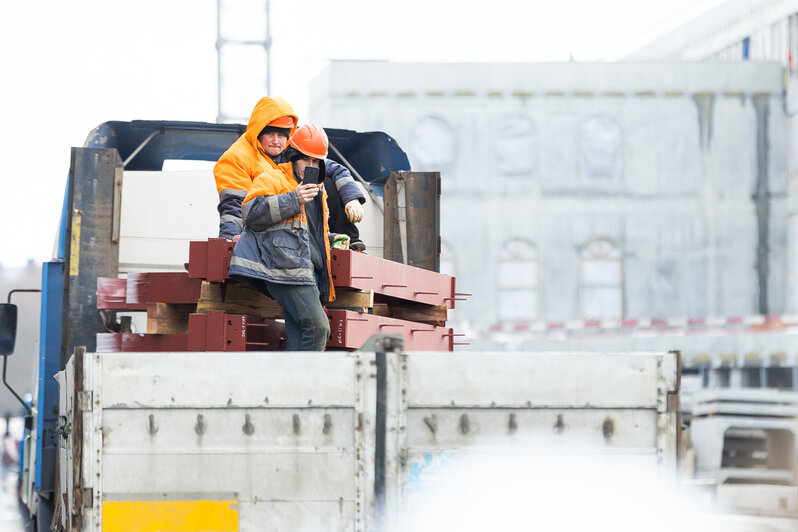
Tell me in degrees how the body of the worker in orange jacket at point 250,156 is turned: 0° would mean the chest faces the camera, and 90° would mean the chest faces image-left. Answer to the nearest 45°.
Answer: approximately 315°

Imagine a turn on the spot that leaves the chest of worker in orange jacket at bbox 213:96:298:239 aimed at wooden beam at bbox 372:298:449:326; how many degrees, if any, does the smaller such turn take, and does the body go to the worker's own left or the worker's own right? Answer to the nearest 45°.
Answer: approximately 90° to the worker's own left

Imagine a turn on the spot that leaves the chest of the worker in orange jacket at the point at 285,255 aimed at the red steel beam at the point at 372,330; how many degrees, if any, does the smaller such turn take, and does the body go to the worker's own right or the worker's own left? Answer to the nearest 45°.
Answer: approximately 90° to the worker's own left

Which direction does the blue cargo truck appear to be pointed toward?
away from the camera

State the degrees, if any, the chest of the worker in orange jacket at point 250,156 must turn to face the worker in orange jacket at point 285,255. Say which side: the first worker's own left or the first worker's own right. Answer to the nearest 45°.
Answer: approximately 45° to the first worker's own right

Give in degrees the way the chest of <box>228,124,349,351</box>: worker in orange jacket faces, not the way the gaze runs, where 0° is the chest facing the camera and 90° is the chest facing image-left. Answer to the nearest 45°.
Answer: approximately 315°

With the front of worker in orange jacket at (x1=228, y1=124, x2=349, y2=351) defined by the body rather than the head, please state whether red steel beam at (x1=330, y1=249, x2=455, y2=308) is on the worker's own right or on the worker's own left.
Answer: on the worker's own left
